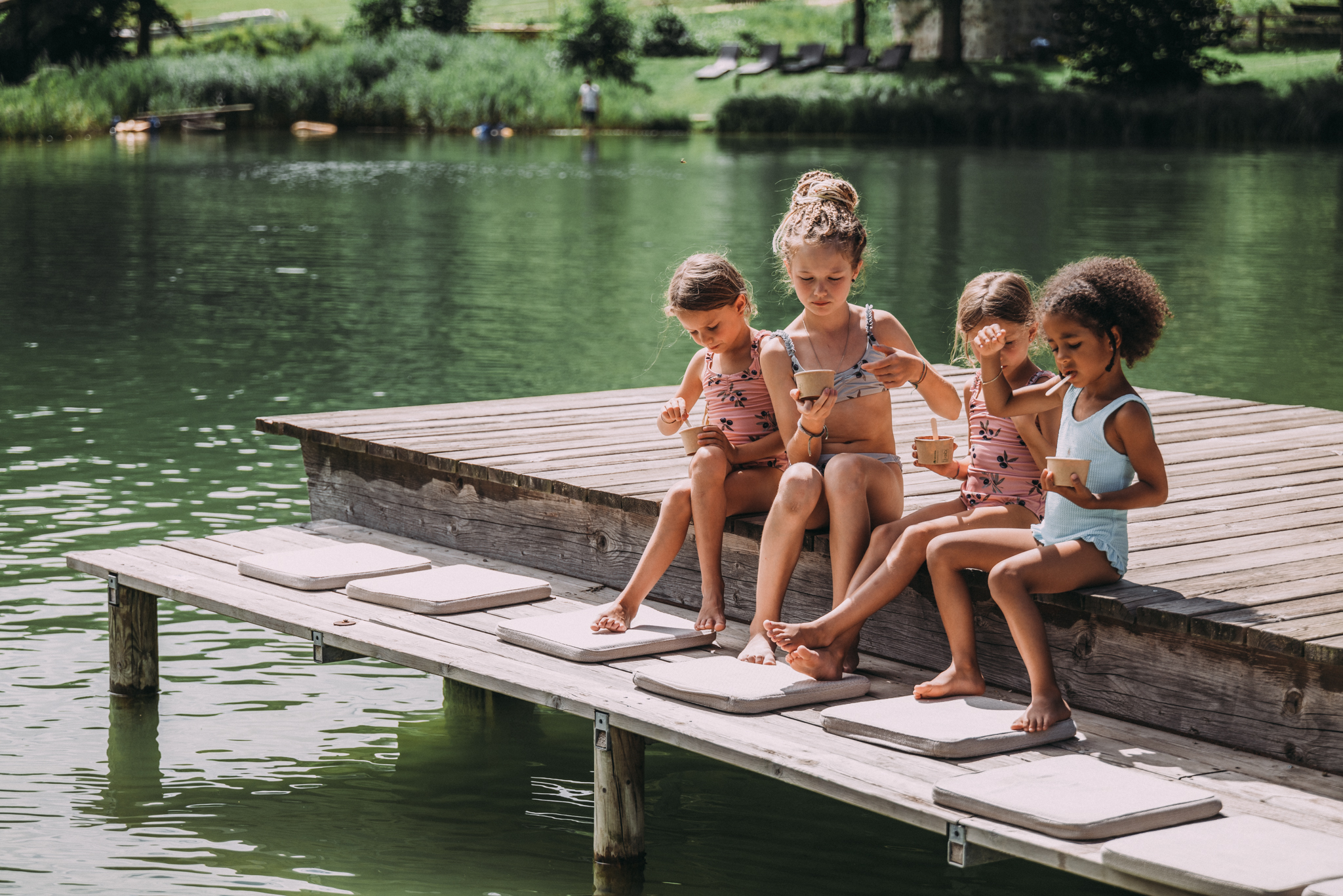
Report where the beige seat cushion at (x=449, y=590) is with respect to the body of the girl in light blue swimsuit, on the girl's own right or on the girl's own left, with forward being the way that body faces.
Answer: on the girl's own right

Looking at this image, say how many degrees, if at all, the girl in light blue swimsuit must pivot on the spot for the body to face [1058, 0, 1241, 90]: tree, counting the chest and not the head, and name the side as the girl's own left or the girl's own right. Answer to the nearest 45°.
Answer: approximately 135° to the girl's own right

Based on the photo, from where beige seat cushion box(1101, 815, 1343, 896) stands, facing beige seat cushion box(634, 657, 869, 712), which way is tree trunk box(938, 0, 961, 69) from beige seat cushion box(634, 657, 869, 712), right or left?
right

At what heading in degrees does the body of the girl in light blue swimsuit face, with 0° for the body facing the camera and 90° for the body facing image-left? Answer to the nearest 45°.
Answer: approximately 45°

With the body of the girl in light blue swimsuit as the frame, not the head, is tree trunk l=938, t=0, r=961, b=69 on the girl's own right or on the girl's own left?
on the girl's own right

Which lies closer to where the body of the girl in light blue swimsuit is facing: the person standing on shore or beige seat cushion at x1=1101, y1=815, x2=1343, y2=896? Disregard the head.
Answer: the beige seat cushion

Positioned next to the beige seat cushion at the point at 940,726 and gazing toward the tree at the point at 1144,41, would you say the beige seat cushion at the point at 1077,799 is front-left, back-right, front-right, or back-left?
back-right

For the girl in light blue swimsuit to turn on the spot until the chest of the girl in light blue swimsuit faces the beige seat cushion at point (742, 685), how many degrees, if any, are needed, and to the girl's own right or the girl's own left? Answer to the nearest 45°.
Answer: approximately 45° to the girl's own right

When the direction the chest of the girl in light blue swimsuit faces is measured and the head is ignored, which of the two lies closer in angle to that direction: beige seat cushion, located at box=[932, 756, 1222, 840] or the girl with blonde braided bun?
the beige seat cushion

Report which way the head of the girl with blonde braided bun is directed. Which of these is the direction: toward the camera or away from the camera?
toward the camera

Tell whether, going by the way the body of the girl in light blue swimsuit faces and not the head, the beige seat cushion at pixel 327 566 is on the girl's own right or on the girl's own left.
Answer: on the girl's own right
